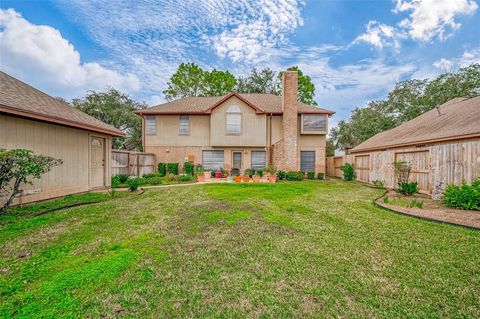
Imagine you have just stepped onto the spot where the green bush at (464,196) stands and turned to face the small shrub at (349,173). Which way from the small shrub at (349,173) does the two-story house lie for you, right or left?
left

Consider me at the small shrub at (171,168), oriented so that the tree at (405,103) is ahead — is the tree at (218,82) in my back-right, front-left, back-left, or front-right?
front-left
